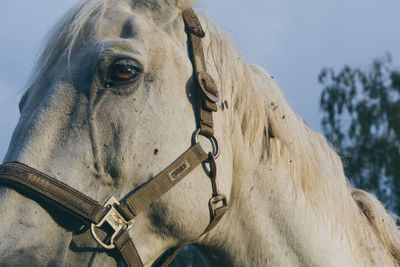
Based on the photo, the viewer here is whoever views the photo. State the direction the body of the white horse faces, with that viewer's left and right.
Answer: facing the viewer and to the left of the viewer
